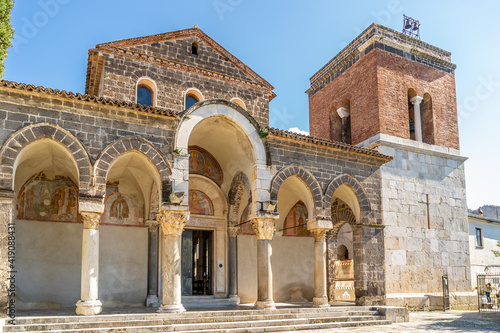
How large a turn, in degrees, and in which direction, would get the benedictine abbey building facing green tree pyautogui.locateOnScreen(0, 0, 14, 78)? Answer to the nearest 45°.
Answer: approximately 135° to its right

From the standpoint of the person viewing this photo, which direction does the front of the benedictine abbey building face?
facing the viewer and to the right of the viewer
